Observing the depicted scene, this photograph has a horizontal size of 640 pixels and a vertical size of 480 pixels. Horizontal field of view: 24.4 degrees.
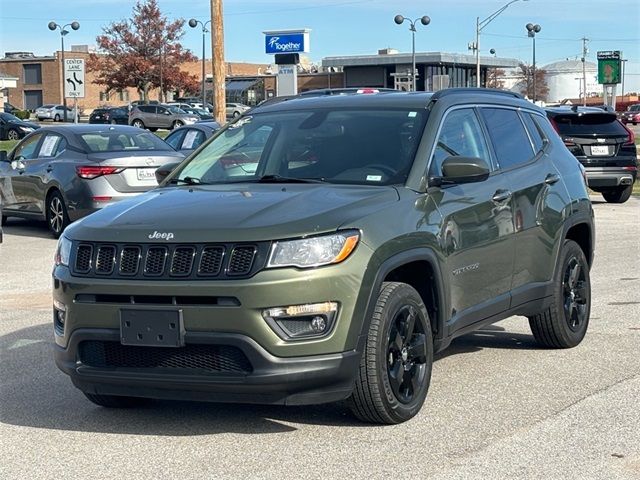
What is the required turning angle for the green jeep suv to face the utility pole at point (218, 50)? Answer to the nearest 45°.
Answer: approximately 135° to its right

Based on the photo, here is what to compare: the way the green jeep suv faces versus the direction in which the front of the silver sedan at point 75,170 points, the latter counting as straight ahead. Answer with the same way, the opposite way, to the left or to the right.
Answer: to the left

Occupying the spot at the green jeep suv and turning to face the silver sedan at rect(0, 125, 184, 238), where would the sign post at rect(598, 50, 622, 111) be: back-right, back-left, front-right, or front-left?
front-right

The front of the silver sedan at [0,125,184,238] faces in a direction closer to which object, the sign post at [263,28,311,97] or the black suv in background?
the sign post

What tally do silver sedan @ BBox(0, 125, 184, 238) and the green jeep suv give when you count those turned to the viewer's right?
0

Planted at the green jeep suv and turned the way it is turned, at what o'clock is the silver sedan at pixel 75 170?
The silver sedan is roughly at 4 o'clock from the green jeep suv.

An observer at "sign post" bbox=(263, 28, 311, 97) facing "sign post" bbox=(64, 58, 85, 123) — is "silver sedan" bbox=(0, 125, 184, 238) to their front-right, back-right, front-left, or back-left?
front-left

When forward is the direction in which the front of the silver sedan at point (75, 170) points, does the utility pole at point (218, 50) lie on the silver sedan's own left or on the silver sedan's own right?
on the silver sedan's own right

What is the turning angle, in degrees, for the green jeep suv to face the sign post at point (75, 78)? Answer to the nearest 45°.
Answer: approximately 135° to its right

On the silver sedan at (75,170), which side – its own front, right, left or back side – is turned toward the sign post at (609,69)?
right

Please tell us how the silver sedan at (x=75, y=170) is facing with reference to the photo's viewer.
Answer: facing away from the viewer and to the left of the viewer

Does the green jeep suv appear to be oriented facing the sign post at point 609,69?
no

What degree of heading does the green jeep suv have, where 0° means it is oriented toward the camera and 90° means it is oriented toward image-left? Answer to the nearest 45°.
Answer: approximately 45°

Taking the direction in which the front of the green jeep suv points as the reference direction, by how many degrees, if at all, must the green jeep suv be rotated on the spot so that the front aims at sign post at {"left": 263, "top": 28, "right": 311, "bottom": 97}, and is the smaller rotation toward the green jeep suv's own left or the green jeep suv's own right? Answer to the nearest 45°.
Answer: approximately 135° to the green jeep suv's own right

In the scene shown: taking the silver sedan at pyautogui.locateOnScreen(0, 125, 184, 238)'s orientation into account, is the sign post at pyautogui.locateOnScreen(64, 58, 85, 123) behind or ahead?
ahead

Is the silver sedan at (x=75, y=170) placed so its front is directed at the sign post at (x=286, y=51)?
no
